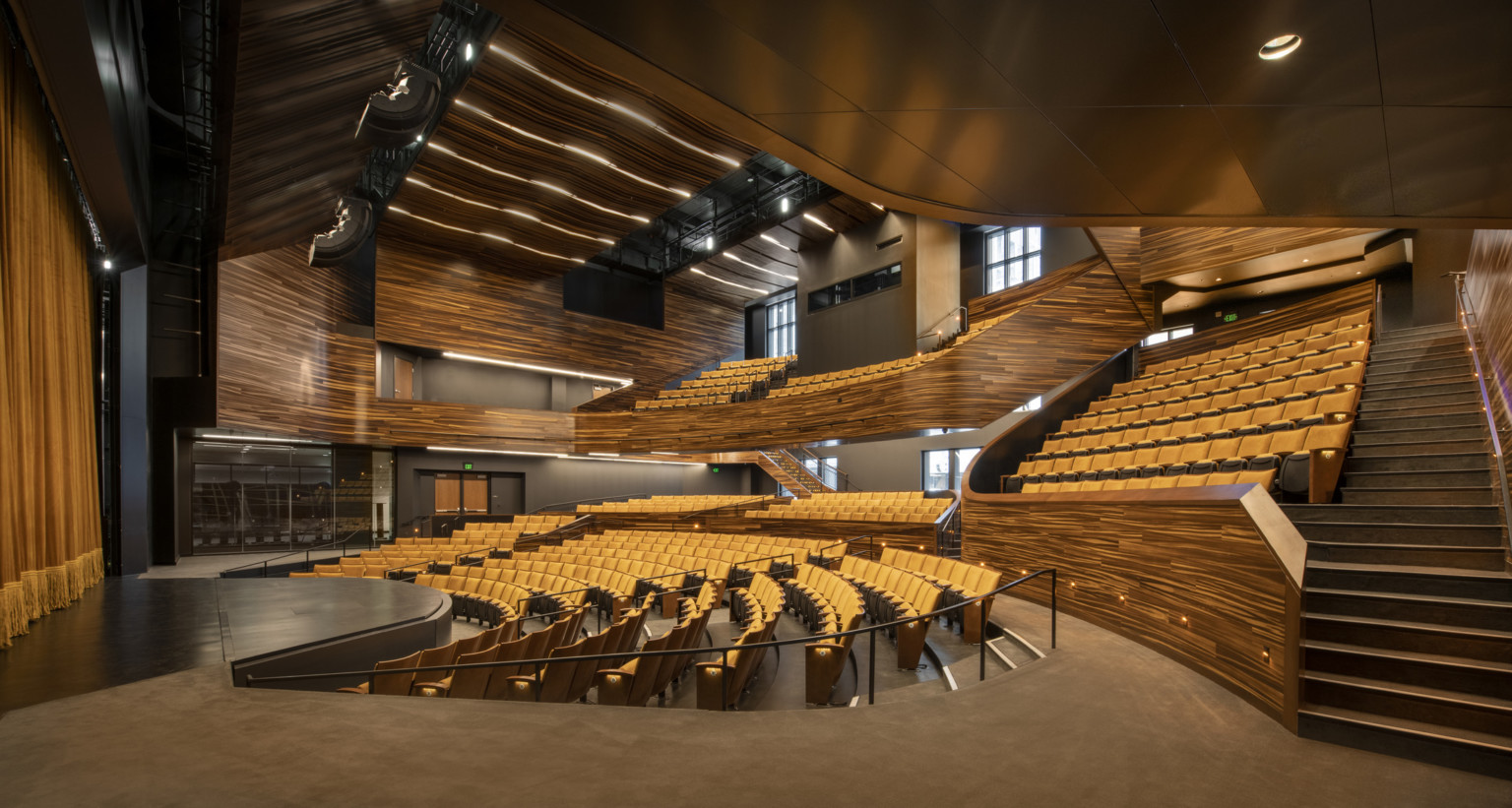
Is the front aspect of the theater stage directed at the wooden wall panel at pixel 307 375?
no

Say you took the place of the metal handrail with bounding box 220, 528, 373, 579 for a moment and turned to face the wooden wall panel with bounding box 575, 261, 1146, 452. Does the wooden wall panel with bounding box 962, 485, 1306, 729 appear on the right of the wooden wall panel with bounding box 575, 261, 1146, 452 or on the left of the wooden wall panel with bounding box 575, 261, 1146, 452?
right

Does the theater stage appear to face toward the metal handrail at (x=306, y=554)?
no

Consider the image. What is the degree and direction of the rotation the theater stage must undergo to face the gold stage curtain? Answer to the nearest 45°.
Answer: approximately 135° to its left

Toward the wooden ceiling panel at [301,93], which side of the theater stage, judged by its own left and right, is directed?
left

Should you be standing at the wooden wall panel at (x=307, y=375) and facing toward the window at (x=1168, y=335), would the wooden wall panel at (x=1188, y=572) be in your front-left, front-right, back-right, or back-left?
front-right

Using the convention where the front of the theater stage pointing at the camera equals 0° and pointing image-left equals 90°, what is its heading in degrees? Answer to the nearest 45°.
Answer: approximately 270°
